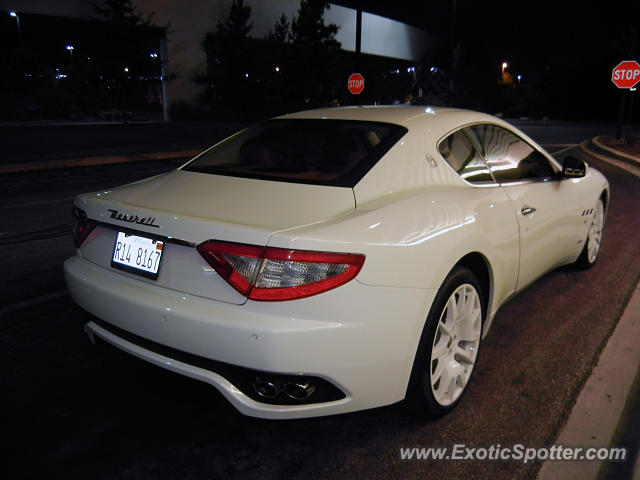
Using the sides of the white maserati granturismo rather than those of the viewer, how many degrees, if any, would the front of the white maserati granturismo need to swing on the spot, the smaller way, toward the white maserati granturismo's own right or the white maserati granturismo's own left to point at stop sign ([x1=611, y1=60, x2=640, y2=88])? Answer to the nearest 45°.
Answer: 0° — it already faces it

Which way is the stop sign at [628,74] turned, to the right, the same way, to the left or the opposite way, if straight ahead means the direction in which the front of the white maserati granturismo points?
the opposite way

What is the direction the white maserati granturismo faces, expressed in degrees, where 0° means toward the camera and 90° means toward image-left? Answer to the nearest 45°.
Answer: approximately 225°

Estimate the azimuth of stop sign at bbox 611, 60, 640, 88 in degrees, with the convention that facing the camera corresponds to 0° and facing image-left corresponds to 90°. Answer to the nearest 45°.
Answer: approximately 0°

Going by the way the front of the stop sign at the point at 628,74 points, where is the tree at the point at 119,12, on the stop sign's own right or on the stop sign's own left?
on the stop sign's own right

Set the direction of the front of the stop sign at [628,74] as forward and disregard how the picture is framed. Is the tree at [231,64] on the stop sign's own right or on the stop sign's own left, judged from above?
on the stop sign's own right

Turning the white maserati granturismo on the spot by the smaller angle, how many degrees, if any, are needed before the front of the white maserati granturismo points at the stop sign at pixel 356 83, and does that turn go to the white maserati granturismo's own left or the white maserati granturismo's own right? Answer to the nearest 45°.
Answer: approximately 45° to the white maserati granturismo's own left

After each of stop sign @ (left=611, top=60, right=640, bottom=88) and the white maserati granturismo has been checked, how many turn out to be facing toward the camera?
1

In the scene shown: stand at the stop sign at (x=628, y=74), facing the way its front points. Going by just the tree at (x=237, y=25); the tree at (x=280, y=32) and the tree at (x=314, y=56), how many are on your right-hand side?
3

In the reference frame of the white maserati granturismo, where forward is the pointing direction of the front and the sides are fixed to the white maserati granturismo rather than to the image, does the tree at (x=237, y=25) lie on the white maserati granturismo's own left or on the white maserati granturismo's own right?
on the white maserati granturismo's own left

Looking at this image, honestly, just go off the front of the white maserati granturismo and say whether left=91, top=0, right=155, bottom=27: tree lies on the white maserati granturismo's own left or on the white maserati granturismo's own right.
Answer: on the white maserati granturismo's own left
